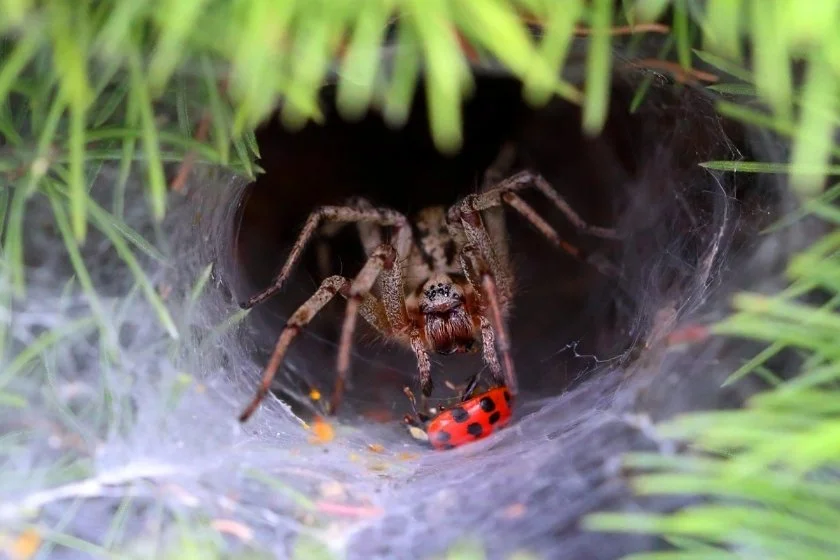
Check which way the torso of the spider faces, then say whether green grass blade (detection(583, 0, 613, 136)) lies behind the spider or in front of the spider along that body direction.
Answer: in front

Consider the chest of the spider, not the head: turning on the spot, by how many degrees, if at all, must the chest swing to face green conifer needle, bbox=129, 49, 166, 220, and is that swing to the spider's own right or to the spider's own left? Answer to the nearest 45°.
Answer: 0° — it already faces it

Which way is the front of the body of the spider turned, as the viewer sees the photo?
toward the camera
